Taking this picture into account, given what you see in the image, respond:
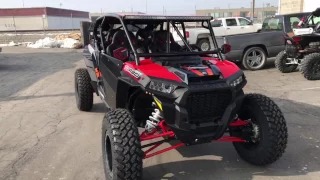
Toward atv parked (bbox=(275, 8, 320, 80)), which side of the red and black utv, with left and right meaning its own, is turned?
left

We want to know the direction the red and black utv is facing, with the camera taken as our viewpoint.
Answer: facing the viewer and to the right of the viewer

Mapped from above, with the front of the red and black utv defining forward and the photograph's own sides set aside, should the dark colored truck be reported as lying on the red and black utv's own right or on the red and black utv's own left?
on the red and black utv's own left

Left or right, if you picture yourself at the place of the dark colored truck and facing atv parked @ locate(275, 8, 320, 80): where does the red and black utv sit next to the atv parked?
right
